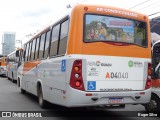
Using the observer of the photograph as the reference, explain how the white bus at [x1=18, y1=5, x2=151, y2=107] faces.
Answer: facing away from the viewer and to the left of the viewer
